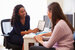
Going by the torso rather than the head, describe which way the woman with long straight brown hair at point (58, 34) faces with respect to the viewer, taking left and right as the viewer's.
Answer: facing to the left of the viewer

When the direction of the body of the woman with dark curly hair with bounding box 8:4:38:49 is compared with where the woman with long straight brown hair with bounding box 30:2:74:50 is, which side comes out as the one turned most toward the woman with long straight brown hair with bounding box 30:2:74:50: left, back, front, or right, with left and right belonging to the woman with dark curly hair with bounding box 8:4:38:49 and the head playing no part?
front

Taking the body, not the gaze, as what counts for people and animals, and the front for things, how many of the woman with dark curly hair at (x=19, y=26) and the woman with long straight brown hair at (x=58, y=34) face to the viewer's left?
1

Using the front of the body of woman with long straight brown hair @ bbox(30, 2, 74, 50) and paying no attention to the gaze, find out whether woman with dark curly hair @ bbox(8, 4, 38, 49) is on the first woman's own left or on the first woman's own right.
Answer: on the first woman's own right

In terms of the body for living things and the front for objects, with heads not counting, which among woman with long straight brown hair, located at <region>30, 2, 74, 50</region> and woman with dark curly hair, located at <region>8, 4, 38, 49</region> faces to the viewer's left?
woman with long straight brown hair, located at <region>30, 2, 74, 50</region>

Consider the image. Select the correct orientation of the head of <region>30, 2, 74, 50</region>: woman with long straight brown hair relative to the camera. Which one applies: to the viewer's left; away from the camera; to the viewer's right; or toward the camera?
to the viewer's left

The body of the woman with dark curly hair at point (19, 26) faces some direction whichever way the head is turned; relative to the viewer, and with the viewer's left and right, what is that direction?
facing the viewer and to the right of the viewer
